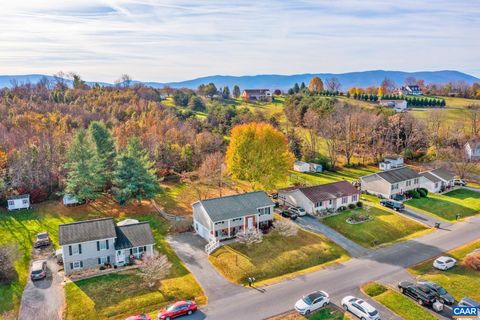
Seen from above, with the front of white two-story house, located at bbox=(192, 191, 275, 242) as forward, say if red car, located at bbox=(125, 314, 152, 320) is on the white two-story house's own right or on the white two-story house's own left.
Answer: on the white two-story house's own right

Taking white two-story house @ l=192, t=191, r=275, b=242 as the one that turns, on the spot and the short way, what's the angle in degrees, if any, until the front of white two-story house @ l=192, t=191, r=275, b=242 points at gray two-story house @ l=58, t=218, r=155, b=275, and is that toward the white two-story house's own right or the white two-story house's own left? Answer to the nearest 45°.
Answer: approximately 90° to the white two-story house's own right

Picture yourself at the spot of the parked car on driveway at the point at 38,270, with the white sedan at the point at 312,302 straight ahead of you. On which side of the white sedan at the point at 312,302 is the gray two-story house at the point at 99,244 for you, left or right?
left
